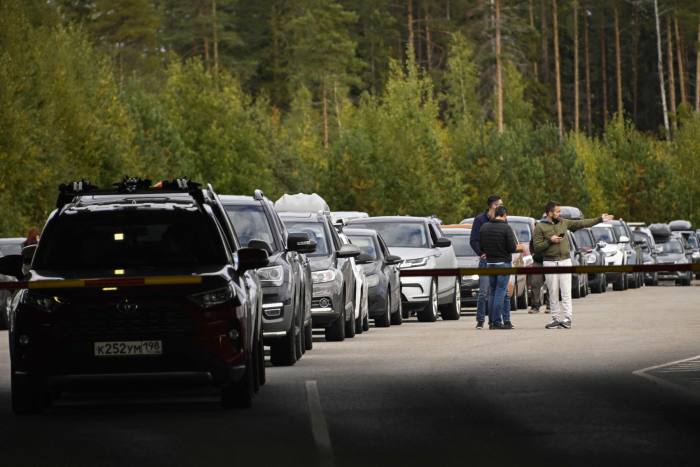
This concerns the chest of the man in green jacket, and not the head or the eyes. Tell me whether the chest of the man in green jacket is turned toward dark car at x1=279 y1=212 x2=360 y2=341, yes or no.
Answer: no

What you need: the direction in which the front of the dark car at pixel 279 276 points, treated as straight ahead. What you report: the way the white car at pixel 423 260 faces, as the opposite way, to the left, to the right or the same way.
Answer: the same way

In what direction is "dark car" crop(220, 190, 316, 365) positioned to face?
toward the camera

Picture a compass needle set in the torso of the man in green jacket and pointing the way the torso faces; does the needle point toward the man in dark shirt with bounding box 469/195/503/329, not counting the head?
no

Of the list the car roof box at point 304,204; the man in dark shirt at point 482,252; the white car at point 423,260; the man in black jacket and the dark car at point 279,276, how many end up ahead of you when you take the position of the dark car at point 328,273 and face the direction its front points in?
1

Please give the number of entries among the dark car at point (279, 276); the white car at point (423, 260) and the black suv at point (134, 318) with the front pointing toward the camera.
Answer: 3

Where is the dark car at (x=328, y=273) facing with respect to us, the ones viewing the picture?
facing the viewer

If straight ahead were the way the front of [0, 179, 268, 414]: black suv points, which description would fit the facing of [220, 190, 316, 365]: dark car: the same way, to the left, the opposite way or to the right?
the same way

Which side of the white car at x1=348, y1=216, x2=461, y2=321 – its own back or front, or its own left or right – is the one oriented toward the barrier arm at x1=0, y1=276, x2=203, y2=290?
front

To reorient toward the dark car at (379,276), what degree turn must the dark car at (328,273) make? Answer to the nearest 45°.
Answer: approximately 180°

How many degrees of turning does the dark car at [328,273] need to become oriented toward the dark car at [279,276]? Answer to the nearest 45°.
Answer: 0° — it already faces it
